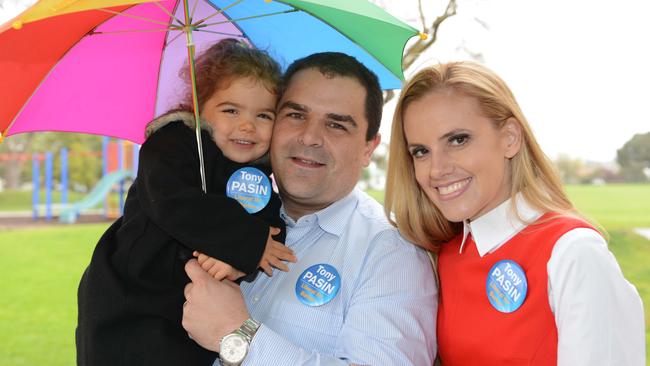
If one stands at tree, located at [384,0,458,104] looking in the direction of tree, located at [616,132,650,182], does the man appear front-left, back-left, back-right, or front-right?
back-right

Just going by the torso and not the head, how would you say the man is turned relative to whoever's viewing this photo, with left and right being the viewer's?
facing the viewer and to the left of the viewer

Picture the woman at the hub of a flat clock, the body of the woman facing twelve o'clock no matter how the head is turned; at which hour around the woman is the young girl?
The young girl is roughly at 1 o'clock from the woman.

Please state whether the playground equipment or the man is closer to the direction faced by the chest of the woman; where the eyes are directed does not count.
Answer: the man

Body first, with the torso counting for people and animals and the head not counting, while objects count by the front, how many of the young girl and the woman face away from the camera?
0

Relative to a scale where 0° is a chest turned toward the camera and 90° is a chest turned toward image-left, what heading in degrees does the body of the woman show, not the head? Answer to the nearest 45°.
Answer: approximately 45°

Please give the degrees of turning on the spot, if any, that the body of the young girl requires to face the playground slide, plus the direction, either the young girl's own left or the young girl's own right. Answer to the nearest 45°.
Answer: approximately 135° to the young girl's own left

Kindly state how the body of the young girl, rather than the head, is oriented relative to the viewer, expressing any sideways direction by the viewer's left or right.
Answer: facing the viewer and to the right of the viewer

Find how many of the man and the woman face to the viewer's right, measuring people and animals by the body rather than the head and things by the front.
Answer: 0

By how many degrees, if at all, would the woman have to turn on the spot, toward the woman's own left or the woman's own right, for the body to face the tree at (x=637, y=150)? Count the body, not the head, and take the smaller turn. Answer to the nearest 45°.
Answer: approximately 135° to the woman's own right

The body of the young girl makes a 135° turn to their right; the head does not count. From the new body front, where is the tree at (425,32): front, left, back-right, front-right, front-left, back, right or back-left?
back-right

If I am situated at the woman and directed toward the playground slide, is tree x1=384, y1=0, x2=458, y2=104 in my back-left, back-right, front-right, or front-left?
front-right
